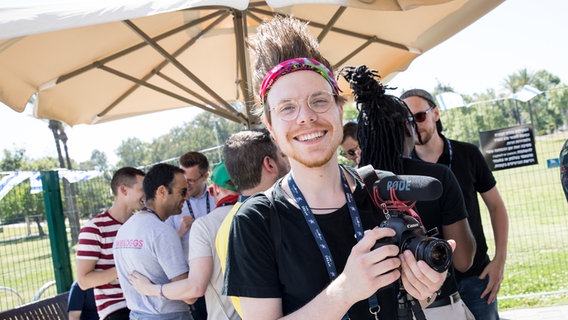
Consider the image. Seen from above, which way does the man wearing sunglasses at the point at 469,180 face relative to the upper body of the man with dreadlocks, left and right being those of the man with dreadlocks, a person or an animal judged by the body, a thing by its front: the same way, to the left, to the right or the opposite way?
the opposite way

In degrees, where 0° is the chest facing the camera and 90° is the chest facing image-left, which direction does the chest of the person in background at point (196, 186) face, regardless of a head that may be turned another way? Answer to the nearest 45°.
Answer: approximately 45°

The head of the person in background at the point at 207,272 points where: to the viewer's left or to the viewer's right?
to the viewer's left

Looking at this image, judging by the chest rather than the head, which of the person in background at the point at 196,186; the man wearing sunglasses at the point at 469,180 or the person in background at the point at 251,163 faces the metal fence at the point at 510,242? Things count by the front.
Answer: the person in background at the point at 251,163

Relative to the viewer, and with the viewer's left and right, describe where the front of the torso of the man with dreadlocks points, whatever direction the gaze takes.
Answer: facing away from the viewer and to the right of the viewer

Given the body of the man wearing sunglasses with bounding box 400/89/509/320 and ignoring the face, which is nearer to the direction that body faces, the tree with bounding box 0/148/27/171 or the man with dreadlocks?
the man with dreadlocks

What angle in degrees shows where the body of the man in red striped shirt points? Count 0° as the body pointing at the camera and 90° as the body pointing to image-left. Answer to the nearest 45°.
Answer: approximately 270°
